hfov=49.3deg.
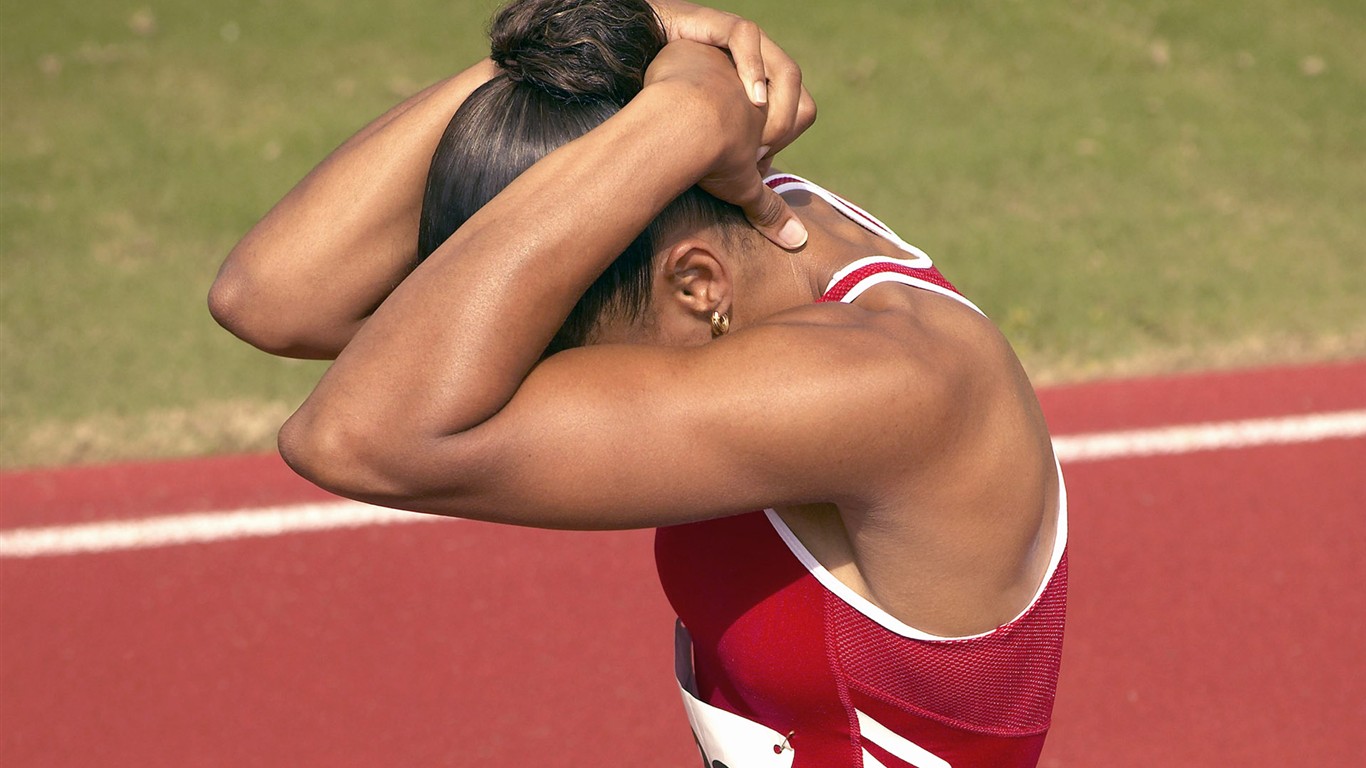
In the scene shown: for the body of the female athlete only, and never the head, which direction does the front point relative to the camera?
to the viewer's left
